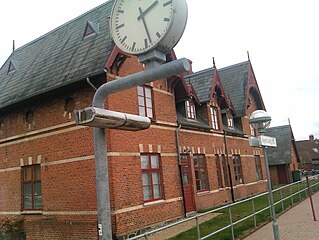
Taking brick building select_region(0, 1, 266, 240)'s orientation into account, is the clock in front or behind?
in front

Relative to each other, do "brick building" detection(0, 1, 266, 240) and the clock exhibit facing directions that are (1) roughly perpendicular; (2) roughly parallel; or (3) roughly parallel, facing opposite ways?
roughly perpendicular

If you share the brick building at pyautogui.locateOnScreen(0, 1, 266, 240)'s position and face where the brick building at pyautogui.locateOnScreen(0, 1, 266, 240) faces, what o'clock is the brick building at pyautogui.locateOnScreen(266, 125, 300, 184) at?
the brick building at pyautogui.locateOnScreen(266, 125, 300, 184) is roughly at 9 o'clock from the brick building at pyautogui.locateOnScreen(0, 1, 266, 240).

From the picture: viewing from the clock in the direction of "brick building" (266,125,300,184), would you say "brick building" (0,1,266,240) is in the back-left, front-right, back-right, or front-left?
front-left

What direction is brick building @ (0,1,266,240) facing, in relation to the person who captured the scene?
facing the viewer and to the right of the viewer

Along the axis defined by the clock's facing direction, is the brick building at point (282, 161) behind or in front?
behind

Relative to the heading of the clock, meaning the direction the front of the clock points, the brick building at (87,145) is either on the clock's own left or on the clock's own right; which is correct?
on the clock's own right

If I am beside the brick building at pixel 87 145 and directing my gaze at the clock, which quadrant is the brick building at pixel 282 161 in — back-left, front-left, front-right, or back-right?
back-left

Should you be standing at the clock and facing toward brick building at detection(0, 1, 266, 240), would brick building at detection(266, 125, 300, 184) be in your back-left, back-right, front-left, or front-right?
front-right

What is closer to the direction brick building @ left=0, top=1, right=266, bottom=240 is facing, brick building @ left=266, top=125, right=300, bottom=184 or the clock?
the clock

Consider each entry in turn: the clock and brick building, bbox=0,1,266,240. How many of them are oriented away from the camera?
0

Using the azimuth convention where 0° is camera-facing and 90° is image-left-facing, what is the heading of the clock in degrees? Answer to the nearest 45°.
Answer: approximately 45°

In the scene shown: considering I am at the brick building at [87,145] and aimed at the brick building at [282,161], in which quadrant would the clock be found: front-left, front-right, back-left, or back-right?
back-right
